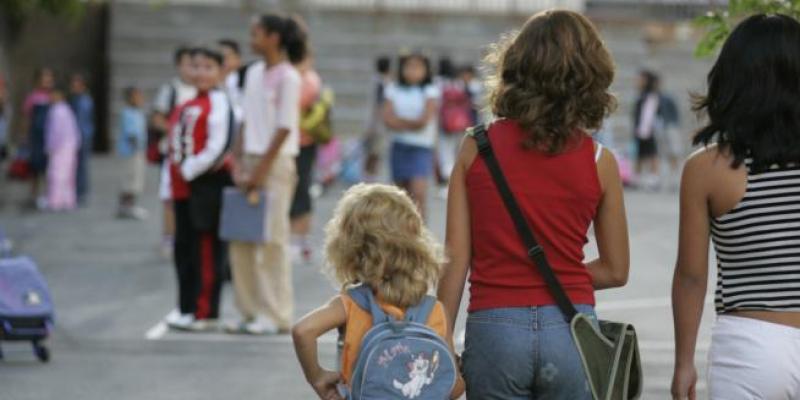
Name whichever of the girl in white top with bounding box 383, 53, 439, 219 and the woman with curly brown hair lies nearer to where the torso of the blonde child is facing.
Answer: the girl in white top

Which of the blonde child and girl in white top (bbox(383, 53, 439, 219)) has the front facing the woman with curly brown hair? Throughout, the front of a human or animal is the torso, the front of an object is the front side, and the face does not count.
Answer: the girl in white top

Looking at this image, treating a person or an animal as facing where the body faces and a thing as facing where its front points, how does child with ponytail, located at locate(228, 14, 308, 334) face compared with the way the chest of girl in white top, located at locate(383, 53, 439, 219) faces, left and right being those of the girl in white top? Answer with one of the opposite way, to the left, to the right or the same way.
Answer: to the right

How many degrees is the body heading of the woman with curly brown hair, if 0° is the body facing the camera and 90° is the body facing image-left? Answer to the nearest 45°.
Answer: approximately 180°

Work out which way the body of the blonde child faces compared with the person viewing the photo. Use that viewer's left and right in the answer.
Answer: facing away from the viewer

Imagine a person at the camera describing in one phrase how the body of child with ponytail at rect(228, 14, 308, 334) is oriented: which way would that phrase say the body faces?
to the viewer's left

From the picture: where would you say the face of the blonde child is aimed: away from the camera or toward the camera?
away from the camera

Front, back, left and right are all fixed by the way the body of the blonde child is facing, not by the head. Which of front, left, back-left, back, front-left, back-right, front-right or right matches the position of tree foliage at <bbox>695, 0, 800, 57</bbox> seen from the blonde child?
front-right

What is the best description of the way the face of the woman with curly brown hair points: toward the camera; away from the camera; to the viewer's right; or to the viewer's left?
away from the camera
